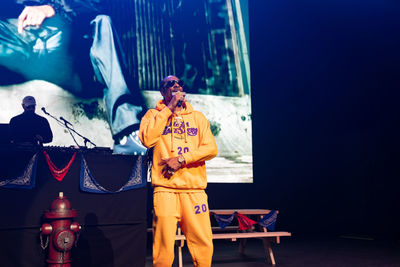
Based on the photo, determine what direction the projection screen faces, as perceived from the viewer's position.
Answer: facing the viewer

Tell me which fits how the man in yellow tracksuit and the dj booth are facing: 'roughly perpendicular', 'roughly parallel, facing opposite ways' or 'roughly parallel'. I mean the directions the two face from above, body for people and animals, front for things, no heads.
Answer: roughly parallel

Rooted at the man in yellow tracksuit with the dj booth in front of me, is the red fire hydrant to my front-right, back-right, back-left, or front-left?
front-left

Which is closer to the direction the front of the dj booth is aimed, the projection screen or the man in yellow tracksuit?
the man in yellow tracksuit

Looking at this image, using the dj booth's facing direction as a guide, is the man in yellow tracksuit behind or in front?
in front

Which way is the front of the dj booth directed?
toward the camera

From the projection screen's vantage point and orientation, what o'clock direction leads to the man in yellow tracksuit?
The man in yellow tracksuit is roughly at 12 o'clock from the projection screen.

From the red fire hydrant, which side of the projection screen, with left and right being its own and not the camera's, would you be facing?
front

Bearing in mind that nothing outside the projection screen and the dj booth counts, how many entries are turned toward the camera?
2
